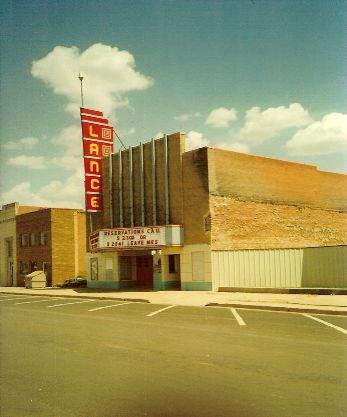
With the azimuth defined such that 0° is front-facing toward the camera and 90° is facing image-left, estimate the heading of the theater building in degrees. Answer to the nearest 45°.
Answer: approximately 45°

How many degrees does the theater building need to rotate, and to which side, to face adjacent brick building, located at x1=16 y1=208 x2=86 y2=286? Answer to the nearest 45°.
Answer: approximately 90° to its right

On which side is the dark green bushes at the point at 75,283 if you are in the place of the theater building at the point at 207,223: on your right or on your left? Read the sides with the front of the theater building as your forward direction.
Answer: on your right

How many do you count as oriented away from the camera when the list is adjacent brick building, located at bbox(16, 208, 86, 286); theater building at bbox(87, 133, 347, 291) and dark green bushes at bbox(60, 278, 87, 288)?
0

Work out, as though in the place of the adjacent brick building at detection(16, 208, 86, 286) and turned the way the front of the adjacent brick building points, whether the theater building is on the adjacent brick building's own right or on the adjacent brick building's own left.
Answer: on the adjacent brick building's own left

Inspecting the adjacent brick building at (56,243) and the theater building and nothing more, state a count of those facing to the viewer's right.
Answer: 0

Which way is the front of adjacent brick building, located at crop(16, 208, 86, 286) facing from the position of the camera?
facing the viewer and to the left of the viewer

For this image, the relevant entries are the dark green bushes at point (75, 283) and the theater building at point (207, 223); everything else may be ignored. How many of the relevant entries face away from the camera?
0

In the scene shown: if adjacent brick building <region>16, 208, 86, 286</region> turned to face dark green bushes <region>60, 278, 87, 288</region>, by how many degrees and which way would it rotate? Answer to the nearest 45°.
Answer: approximately 45° to its left
